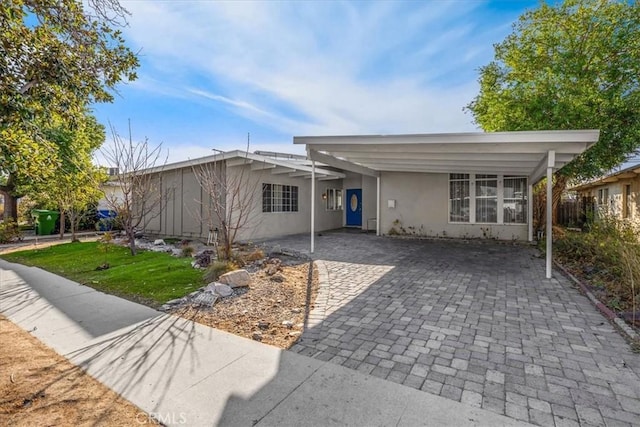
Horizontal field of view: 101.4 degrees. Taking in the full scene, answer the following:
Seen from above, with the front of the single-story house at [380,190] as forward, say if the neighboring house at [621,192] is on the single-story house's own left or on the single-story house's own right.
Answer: on the single-story house's own left

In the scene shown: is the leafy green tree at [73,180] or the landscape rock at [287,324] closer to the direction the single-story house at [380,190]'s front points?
the landscape rock

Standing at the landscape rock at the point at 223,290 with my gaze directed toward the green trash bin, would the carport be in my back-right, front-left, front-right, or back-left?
back-right

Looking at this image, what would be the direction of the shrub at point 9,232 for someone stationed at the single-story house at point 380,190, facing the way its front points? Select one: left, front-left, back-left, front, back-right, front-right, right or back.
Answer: right

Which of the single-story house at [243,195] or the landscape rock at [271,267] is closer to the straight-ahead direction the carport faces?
the landscape rock

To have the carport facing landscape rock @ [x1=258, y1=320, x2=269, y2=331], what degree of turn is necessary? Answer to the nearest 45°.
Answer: approximately 45° to its right

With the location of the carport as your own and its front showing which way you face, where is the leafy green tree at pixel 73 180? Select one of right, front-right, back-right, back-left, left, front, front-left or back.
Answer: right

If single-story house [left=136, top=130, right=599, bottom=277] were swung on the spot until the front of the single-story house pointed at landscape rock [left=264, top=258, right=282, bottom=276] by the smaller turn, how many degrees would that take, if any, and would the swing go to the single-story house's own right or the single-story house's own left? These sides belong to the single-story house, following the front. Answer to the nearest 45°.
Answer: approximately 45° to the single-story house's own right

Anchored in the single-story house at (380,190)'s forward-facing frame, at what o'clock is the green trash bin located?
The green trash bin is roughly at 3 o'clock from the single-story house.

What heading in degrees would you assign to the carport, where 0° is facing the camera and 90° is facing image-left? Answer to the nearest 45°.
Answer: approximately 0°

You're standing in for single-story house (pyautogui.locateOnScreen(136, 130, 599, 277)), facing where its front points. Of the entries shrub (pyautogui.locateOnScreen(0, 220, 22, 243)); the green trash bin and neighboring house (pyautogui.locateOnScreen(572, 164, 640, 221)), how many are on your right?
2
